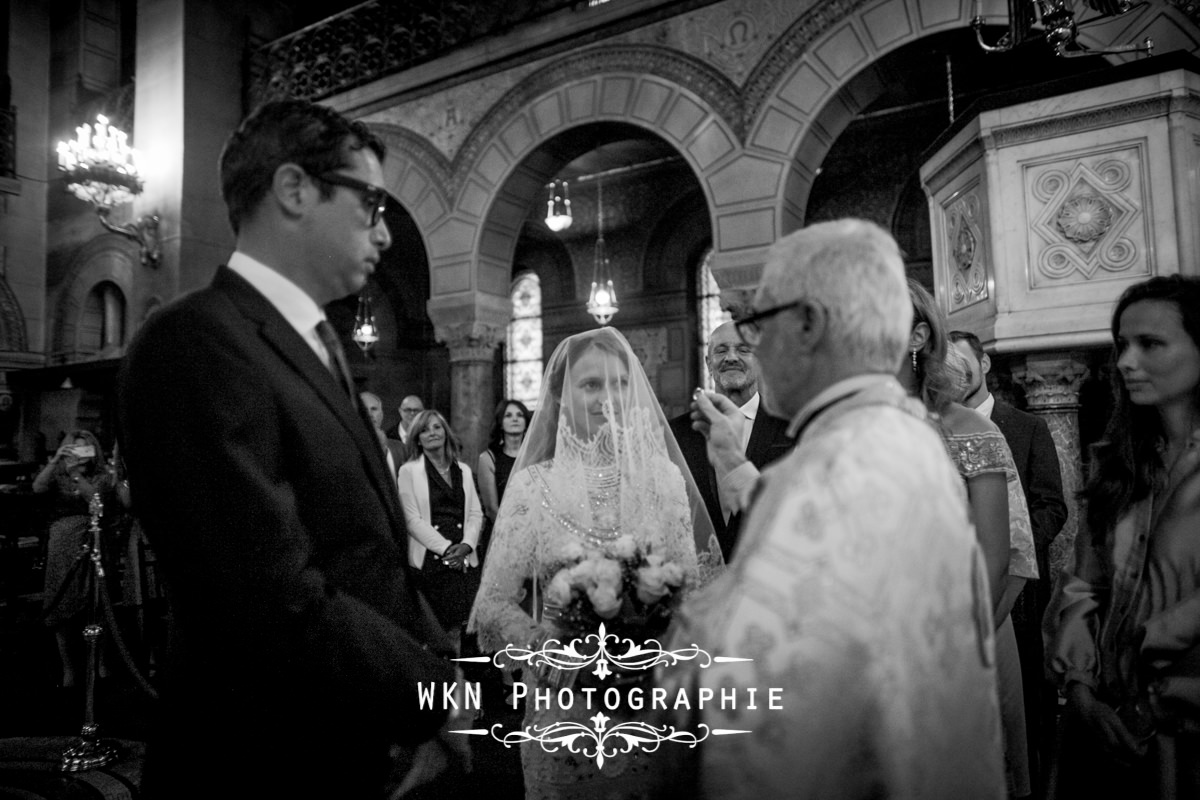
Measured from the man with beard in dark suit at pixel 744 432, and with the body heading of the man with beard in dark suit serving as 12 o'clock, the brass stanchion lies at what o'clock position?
The brass stanchion is roughly at 3 o'clock from the man with beard in dark suit.

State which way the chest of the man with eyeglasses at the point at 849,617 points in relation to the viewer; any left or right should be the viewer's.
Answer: facing away from the viewer and to the left of the viewer

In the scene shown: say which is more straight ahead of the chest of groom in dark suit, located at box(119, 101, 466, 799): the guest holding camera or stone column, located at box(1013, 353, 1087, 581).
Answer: the stone column

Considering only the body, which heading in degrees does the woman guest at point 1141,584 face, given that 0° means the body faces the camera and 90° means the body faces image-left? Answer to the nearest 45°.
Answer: approximately 45°

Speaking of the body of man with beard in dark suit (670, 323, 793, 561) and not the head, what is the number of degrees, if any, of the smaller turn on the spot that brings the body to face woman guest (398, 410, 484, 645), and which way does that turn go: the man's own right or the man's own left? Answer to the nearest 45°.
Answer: approximately 135° to the man's own right

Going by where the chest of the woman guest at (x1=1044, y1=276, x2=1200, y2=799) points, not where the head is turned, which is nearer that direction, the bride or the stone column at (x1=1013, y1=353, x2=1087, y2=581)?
the bride

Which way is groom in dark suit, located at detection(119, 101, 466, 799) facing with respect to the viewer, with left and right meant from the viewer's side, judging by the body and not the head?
facing to the right of the viewer

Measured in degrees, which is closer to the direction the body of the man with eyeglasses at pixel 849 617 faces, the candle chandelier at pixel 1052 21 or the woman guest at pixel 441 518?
the woman guest

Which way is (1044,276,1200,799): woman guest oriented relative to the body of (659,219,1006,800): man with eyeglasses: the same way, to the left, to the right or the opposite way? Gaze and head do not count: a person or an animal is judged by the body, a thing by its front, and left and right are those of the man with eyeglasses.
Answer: to the left
